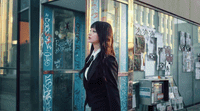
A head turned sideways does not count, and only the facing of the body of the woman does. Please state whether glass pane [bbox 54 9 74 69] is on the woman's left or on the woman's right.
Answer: on the woman's right

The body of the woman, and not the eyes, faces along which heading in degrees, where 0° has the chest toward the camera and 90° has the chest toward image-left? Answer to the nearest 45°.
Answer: approximately 45°

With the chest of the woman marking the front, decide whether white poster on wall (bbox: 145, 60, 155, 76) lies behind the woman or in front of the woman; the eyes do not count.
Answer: behind

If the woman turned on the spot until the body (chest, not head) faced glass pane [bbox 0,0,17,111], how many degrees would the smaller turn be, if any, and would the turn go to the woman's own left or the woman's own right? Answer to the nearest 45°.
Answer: approximately 90° to the woman's own right

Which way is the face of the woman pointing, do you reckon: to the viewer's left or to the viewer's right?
to the viewer's left

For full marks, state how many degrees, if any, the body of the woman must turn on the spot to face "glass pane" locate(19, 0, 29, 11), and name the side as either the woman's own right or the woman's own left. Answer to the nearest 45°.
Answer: approximately 90° to the woman's own right

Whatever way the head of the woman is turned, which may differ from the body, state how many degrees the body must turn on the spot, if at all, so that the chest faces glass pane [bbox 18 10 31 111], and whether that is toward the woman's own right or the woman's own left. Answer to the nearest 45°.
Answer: approximately 90° to the woman's own right
